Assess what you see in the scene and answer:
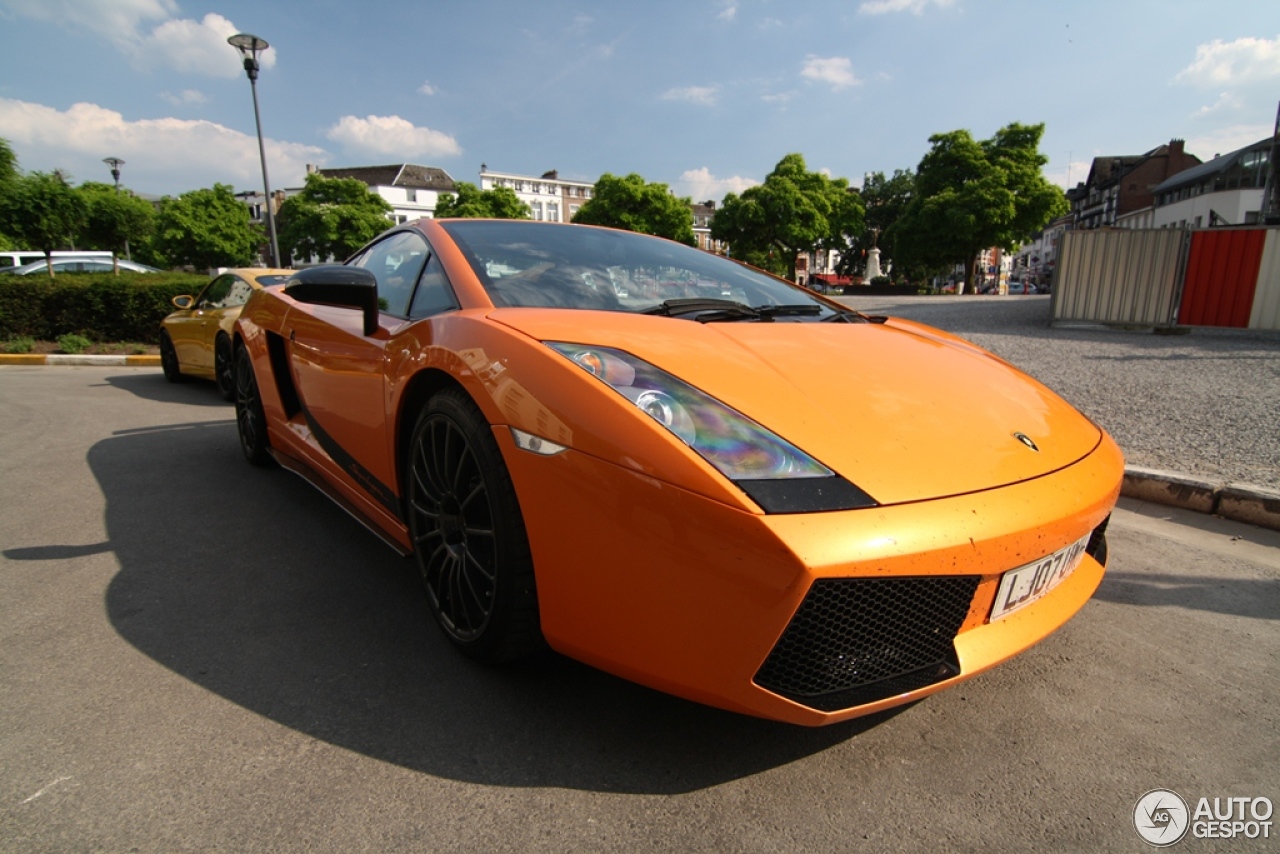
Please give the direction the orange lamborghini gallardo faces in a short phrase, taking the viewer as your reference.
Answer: facing the viewer and to the right of the viewer

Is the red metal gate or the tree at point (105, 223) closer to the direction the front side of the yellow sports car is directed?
the tree

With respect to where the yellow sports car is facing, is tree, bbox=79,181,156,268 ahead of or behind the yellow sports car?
ahead

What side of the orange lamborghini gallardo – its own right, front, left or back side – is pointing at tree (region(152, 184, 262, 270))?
back

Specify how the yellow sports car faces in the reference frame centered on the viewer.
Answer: facing away from the viewer and to the left of the viewer

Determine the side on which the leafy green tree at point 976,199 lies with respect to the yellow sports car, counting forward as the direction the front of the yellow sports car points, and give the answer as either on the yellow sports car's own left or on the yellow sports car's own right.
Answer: on the yellow sports car's own right

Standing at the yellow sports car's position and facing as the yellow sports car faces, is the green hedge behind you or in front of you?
in front

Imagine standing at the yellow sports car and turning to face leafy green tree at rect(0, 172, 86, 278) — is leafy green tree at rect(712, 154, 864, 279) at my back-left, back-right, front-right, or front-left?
front-right

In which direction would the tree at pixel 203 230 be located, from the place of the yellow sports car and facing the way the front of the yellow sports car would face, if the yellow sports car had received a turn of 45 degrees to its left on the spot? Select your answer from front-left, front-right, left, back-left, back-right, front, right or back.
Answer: right

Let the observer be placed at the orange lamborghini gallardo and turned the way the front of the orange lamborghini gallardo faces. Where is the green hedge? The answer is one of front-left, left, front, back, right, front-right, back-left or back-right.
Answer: back

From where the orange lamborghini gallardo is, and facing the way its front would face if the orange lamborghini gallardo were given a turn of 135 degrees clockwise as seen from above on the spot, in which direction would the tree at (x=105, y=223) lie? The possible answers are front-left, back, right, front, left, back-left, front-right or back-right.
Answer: front-right

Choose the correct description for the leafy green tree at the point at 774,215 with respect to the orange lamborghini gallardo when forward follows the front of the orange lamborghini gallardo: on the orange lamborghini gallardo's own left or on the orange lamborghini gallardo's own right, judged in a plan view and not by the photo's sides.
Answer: on the orange lamborghini gallardo's own left

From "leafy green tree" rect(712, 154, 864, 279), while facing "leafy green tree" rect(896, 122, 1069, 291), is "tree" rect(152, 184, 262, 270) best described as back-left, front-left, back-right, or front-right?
back-right
